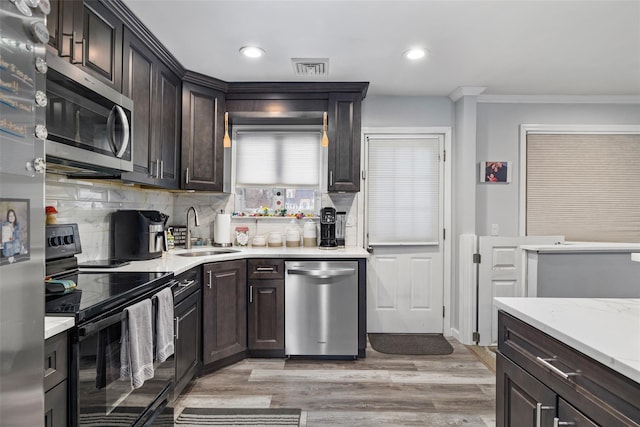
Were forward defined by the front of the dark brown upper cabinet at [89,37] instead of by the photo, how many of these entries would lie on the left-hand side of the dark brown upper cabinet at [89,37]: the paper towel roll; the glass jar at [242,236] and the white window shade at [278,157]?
3

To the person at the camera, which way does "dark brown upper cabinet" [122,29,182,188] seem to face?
facing the viewer and to the right of the viewer

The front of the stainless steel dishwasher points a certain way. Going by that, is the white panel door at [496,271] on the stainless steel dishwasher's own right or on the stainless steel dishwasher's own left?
on the stainless steel dishwasher's own left

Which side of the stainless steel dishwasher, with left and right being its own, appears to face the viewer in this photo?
front

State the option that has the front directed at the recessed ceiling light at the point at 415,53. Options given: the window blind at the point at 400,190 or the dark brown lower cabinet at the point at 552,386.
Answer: the window blind

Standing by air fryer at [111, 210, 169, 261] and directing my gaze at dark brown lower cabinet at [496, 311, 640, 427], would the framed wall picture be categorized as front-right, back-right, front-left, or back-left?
front-left

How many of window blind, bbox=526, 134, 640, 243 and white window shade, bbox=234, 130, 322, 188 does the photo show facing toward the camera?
2

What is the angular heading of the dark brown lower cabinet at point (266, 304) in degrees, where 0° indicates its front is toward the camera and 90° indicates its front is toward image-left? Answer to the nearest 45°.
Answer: approximately 0°

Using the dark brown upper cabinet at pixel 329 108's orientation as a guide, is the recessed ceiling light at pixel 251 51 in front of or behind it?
in front

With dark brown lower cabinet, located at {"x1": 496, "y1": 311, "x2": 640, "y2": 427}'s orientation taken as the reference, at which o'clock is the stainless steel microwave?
The stainless steel microwave is roughly at 1 o'clock from the dark brown lower cabinet.

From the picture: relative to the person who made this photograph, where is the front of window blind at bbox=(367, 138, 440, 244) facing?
facing the viewer

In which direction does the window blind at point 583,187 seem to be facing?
toward the camera

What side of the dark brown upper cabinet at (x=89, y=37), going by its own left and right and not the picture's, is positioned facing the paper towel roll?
left

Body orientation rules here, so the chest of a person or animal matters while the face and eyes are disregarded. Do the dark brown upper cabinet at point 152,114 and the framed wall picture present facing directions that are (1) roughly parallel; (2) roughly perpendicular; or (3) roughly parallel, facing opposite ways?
roughly perpendicular

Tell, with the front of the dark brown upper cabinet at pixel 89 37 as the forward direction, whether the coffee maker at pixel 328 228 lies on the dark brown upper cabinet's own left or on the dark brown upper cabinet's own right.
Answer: on the dark brown upper cabinet's own left
